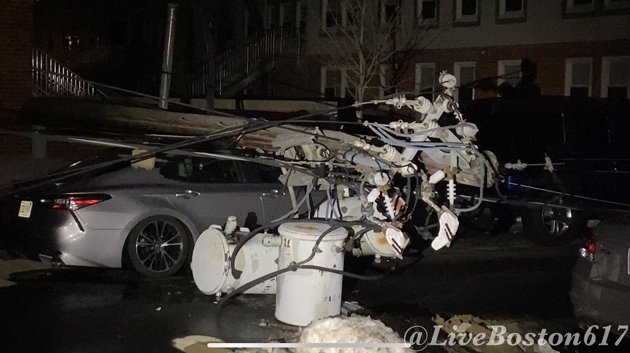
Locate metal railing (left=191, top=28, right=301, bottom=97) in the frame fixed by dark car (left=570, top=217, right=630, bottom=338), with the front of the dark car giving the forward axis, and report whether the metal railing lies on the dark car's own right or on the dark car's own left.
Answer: on the dark car's own left

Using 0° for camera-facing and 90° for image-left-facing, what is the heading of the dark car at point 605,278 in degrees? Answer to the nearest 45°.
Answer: approximately 225°

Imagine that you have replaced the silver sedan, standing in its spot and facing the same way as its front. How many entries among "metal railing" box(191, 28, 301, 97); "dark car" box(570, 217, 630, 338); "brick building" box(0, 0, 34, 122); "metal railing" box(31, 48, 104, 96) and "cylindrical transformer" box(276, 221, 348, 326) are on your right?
2

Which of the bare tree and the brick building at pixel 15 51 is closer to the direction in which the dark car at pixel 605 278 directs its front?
the bare tree

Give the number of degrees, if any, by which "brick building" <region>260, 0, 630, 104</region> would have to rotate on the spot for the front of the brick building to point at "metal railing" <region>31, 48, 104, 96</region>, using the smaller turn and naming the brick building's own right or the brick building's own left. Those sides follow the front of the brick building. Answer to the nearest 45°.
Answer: approximately 45° to the brick building's own right

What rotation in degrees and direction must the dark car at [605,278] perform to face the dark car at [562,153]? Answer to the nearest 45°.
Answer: approximately 45° to its left

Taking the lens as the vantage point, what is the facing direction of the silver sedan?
facing away from the viewer and to the right of the viewer

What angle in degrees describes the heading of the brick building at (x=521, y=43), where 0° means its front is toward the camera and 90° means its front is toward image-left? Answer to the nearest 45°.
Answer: approximately 0°

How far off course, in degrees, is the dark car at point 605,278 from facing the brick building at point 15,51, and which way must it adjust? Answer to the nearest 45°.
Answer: approximately 90° to its left

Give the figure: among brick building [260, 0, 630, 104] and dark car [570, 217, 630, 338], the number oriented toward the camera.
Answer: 1
